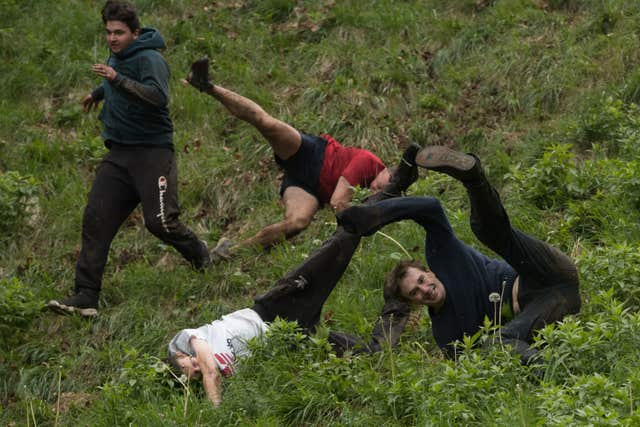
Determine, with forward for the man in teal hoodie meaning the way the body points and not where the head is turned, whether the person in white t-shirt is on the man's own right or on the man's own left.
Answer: on the man's own left

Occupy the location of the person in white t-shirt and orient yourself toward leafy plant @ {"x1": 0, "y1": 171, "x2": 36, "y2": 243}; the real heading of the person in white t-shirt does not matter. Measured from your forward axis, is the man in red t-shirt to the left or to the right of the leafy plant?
right

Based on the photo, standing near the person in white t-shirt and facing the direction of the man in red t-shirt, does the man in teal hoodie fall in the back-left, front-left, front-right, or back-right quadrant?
front-left

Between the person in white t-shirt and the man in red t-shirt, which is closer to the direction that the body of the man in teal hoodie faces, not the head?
the person in white t-shirt

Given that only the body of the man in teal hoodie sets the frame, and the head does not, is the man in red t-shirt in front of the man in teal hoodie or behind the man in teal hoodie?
behind

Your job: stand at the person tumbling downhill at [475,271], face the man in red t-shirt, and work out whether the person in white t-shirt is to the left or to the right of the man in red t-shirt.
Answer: left

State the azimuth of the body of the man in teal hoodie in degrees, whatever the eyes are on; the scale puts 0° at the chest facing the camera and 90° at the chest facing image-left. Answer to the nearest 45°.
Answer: approximately 45°

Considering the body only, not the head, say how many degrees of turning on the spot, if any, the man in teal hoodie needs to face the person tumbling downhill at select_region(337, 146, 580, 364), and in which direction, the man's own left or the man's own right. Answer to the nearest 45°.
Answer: approximately 90° to the man's own left

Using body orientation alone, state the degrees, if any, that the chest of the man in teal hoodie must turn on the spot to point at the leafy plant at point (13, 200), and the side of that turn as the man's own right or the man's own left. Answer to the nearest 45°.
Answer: approximately 90° to the man's own right
